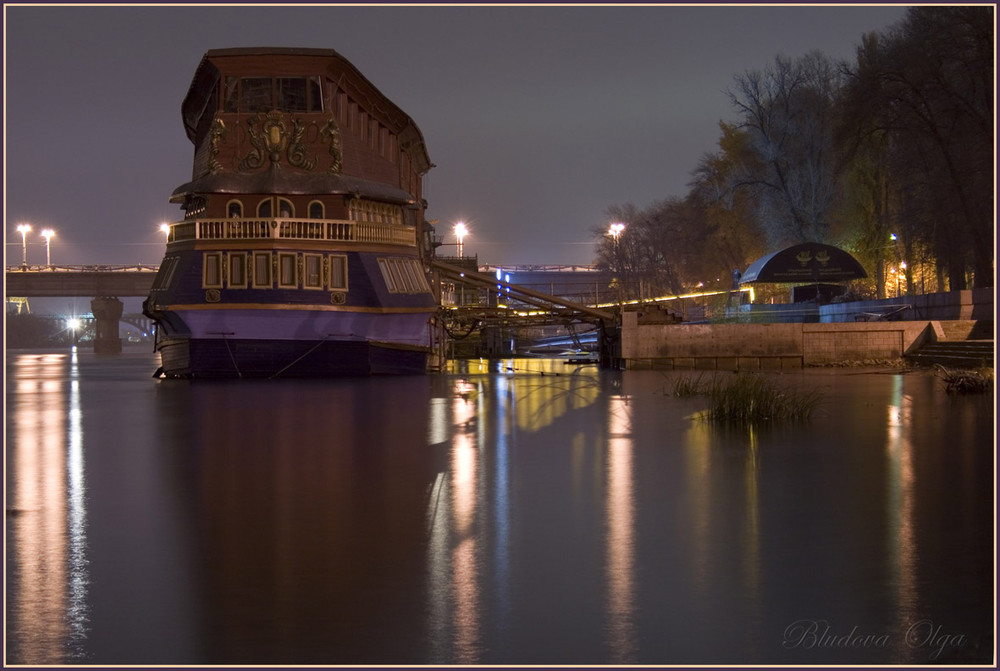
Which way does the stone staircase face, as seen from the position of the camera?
facing the viewer

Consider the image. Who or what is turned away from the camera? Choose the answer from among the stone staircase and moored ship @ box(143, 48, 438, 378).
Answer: the moored ship

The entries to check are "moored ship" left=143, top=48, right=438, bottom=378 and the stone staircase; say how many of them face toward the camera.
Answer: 1

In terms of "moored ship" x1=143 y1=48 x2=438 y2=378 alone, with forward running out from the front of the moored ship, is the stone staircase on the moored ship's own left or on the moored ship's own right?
on the moored ship's own right

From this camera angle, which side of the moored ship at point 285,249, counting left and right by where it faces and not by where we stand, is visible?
back

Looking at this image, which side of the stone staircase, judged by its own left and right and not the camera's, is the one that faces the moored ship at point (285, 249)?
right
